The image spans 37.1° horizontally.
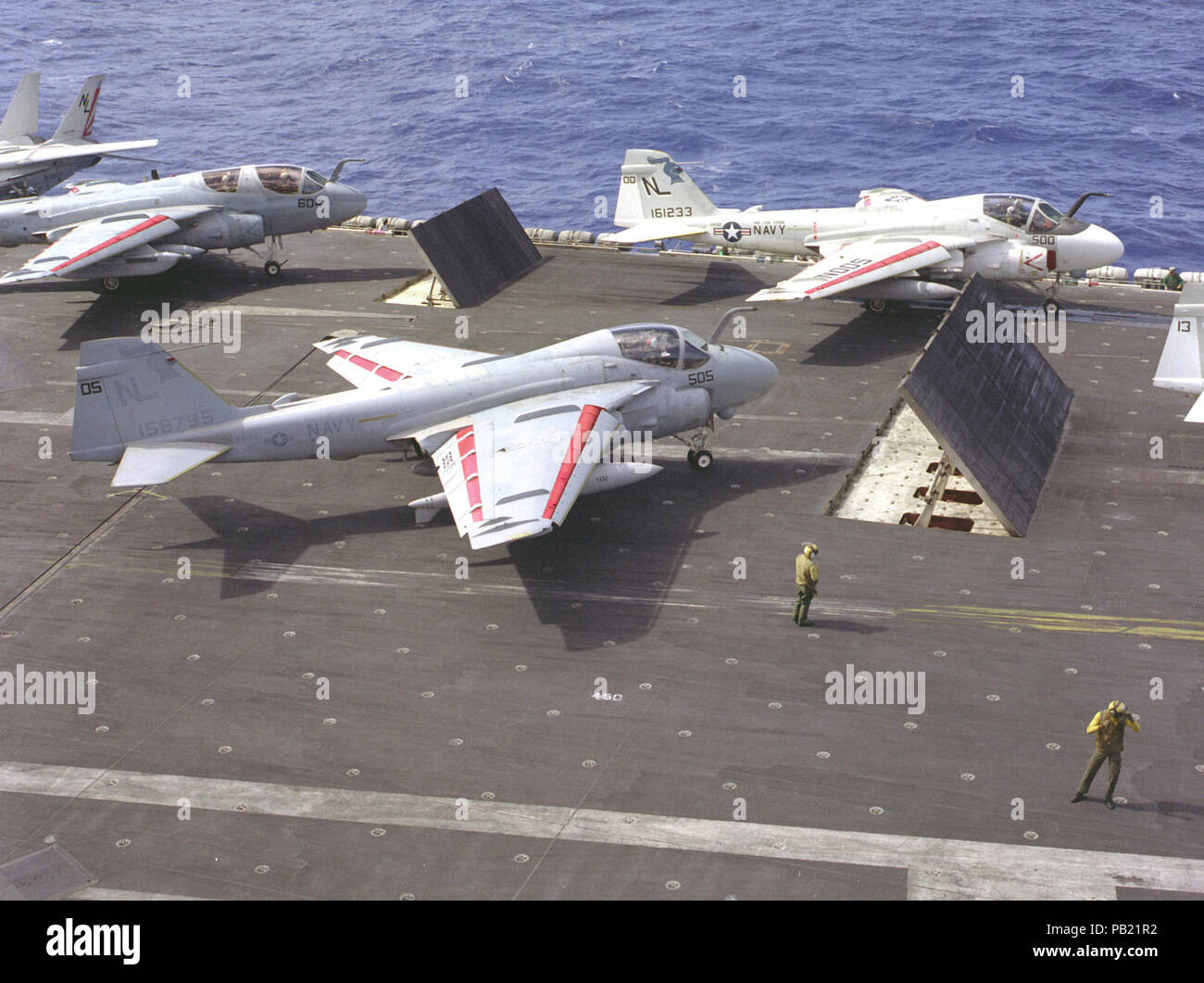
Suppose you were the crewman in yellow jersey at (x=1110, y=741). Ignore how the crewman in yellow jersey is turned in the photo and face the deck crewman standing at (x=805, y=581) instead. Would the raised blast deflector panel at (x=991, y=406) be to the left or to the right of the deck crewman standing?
right

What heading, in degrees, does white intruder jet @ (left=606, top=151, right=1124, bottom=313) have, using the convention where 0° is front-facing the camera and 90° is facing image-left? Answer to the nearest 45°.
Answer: approximately 270°

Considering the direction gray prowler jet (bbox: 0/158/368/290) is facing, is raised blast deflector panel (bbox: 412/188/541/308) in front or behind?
in front

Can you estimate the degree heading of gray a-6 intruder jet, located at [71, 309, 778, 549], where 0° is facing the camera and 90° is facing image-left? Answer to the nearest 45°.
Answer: approximately 270°

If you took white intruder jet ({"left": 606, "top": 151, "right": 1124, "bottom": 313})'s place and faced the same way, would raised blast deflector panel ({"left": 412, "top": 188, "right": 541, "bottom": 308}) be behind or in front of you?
behind

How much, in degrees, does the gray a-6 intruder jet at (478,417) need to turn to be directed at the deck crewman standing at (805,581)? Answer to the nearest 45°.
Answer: approximately 45° to its right

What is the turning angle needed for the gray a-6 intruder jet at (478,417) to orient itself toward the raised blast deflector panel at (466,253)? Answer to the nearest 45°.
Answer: approximately 90° to its left

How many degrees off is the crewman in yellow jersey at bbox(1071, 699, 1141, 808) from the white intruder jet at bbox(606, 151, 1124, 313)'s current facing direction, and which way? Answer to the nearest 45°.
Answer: approximately 90° to its right

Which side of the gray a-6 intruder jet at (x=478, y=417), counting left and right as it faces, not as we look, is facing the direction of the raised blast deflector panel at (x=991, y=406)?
front

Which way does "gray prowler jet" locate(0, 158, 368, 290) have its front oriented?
to the viewer's right

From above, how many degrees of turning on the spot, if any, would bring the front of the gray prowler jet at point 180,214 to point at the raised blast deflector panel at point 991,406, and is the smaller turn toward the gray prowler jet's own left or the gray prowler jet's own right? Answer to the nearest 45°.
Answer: approximately 45° to the gray prowler jet's own right
